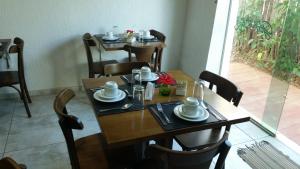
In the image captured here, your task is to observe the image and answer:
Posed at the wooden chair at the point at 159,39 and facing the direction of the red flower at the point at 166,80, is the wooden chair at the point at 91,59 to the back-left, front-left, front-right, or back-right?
front-right

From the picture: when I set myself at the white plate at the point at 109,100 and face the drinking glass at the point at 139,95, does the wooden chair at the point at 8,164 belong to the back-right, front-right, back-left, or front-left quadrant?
back-right

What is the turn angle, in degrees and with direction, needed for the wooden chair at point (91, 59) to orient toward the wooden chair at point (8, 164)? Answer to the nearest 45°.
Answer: approximately 90° to its right

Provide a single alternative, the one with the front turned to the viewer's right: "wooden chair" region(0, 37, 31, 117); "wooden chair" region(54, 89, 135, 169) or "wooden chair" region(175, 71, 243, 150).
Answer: "wooden chair" region(54, 89, 135, 169)

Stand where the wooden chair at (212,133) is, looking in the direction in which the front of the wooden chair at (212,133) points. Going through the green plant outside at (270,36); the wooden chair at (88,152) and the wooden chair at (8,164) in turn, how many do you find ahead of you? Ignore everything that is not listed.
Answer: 2

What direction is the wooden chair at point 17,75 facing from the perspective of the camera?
to the viewer's left

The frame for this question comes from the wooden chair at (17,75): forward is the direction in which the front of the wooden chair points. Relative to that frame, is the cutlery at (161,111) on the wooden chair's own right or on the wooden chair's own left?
on the wooden chair's own left

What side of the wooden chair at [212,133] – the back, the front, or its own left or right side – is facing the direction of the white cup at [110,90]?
front

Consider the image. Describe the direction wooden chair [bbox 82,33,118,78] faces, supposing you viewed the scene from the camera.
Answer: facing to the right of the viewer

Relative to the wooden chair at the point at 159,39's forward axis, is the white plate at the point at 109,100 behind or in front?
in front

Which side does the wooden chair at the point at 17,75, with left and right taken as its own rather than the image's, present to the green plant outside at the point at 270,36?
back

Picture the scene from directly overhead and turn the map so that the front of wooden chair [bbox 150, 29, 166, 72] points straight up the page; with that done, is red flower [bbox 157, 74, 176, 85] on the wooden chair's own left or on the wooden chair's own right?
on the wooden chair's own left

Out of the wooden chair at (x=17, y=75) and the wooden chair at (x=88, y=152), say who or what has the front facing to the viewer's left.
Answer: the wooden chair at (x=17, y=75)

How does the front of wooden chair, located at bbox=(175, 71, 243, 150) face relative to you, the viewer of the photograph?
facing the viewer and to the left of the viewer

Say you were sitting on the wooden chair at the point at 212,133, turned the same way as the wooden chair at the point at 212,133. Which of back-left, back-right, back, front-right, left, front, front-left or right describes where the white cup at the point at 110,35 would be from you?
right
